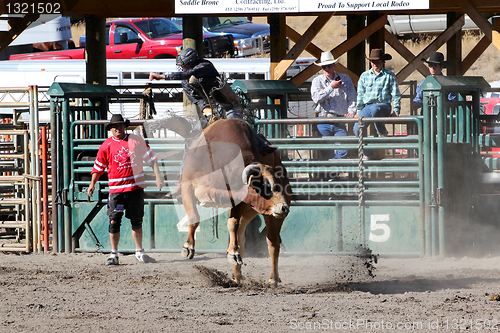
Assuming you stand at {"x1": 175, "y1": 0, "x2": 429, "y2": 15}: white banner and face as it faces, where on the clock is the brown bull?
The brown bull is roughly at 12 o'clock from the white banner.

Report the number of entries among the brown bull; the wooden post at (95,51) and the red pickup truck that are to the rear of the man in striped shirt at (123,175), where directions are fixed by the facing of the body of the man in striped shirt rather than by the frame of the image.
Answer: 2

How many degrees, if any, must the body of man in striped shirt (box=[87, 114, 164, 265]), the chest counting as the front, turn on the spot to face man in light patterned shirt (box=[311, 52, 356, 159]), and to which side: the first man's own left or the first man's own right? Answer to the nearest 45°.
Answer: approximately 90° to the first man's own left

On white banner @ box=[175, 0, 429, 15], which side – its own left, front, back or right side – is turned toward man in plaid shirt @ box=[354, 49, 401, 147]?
left

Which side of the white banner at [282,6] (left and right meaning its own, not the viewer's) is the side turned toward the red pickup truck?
back

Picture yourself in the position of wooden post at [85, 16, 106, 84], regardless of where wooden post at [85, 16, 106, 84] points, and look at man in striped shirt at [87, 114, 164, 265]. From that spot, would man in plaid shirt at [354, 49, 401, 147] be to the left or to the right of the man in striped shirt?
left

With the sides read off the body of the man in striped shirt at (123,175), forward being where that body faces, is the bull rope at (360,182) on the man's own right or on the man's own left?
on the man's own left

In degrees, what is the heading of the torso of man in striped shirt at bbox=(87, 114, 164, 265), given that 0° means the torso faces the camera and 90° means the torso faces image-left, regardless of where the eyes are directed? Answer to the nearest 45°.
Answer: approximately 0°

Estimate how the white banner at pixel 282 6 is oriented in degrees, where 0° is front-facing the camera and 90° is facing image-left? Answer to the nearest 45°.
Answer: approximately 0°
